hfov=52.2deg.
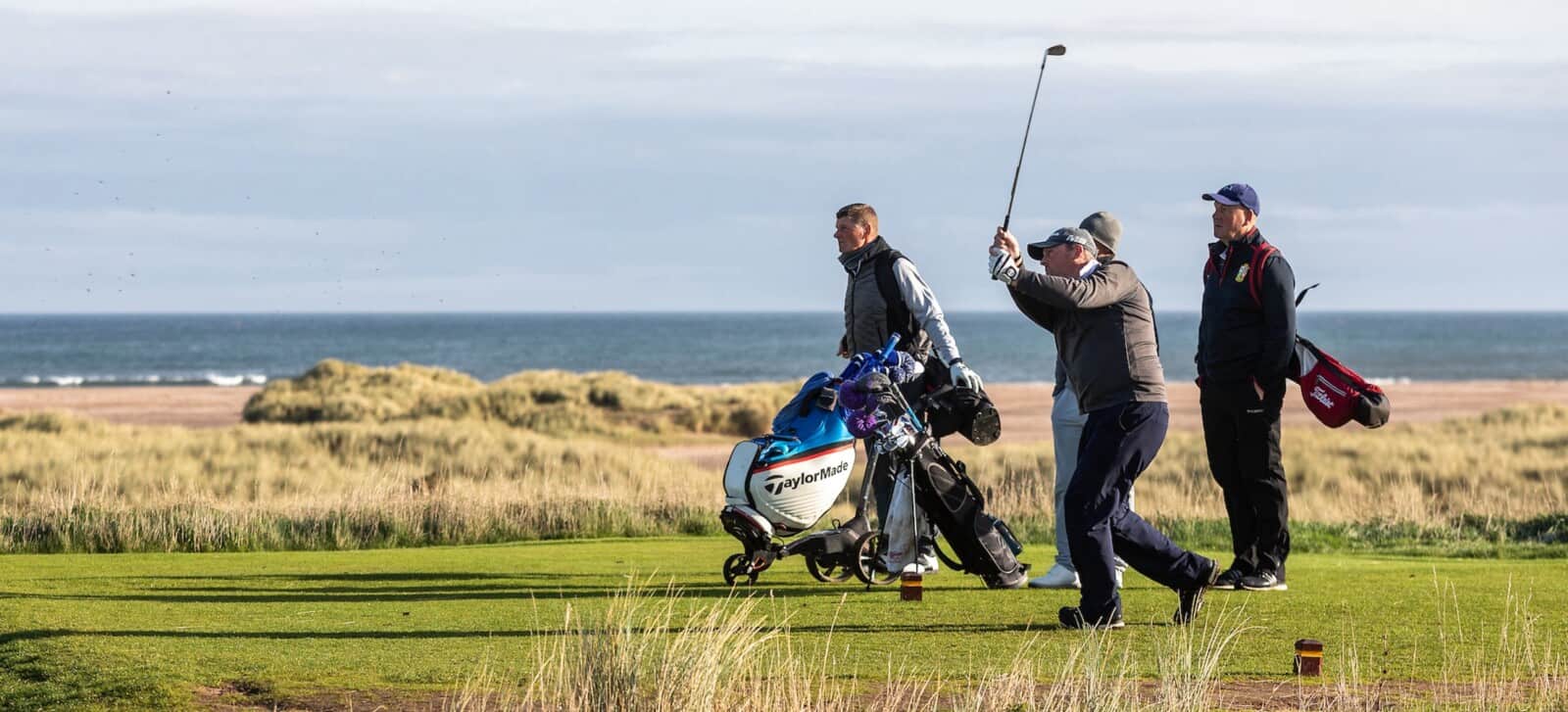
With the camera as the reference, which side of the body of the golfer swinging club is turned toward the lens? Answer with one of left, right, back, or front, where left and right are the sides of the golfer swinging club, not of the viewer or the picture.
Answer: left

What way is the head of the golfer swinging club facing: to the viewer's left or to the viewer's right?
to the viewer's left

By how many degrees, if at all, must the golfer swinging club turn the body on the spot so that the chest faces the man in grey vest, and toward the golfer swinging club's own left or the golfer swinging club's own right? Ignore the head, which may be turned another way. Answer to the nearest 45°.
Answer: approximately 45° to the golfer swinging club's own right

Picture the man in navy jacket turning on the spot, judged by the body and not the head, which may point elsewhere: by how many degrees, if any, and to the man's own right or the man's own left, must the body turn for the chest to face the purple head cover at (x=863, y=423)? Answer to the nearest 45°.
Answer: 0° — they already face it

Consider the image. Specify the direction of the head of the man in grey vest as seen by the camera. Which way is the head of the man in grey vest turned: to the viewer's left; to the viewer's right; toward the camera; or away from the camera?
to the viewer's left

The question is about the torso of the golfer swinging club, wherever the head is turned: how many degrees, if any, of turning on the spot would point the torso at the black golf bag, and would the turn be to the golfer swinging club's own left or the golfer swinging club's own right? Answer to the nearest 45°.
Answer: approximately 45° to the golfer swinging club's own right

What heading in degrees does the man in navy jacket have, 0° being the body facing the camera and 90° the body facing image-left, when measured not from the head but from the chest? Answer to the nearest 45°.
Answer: approximately 45°

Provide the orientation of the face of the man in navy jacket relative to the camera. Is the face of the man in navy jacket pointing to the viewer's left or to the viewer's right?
to the viewer's left

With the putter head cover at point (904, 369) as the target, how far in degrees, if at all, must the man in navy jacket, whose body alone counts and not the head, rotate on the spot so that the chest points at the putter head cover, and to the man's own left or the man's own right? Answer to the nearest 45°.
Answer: approximately 45° to the man's own right
